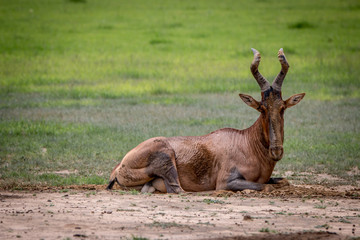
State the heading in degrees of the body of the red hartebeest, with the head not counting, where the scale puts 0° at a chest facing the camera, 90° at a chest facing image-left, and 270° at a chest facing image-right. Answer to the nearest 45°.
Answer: approximately 270°

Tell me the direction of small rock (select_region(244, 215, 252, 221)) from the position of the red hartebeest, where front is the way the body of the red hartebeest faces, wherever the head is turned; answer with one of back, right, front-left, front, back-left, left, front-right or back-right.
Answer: right
